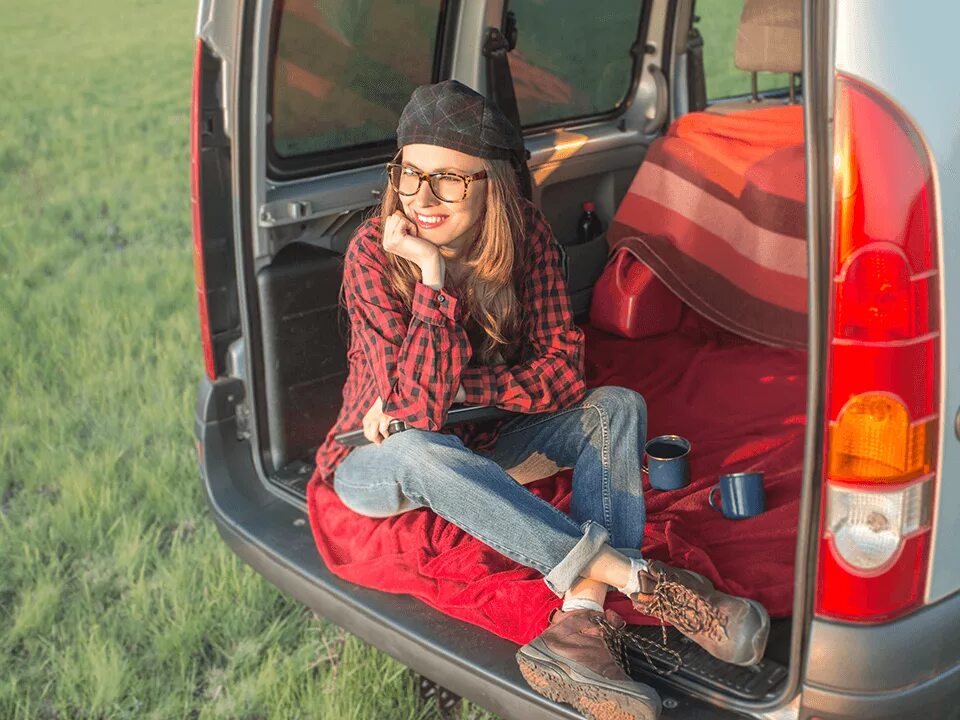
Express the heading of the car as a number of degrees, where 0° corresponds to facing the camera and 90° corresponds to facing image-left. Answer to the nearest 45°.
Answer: approximately 225°
